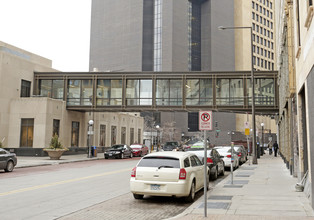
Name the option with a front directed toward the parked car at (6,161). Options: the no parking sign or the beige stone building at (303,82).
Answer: the beige stone building

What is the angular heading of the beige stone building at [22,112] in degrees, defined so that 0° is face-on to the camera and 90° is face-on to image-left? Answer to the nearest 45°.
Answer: approximately 315°

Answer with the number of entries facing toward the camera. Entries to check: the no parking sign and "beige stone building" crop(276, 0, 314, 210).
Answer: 1

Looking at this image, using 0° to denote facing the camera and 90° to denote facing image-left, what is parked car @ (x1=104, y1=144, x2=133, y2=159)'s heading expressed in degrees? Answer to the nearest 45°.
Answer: approximately 45°

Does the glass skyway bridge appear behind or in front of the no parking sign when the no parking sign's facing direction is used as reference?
behind

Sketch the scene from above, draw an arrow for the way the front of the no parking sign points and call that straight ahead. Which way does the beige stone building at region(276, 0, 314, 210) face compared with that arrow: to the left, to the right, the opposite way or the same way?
to the right

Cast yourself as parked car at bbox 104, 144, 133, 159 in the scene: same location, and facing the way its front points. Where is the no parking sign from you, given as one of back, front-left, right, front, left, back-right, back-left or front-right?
front-left

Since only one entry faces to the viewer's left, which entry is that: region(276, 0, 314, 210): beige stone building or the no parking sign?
the beige stone building

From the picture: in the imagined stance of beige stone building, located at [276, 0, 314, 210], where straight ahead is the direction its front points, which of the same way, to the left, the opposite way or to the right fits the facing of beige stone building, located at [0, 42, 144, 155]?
the opposite way

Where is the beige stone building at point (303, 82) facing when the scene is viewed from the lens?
facing to the left of the viewer

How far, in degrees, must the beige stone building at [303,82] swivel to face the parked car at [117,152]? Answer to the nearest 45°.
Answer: approximately 45° to its right
